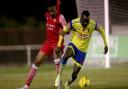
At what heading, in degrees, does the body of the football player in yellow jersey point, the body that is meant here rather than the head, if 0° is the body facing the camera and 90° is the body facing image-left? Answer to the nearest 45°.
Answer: approximately 0°

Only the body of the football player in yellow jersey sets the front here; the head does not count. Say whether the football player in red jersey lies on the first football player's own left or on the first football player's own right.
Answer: on the first football player's own right
